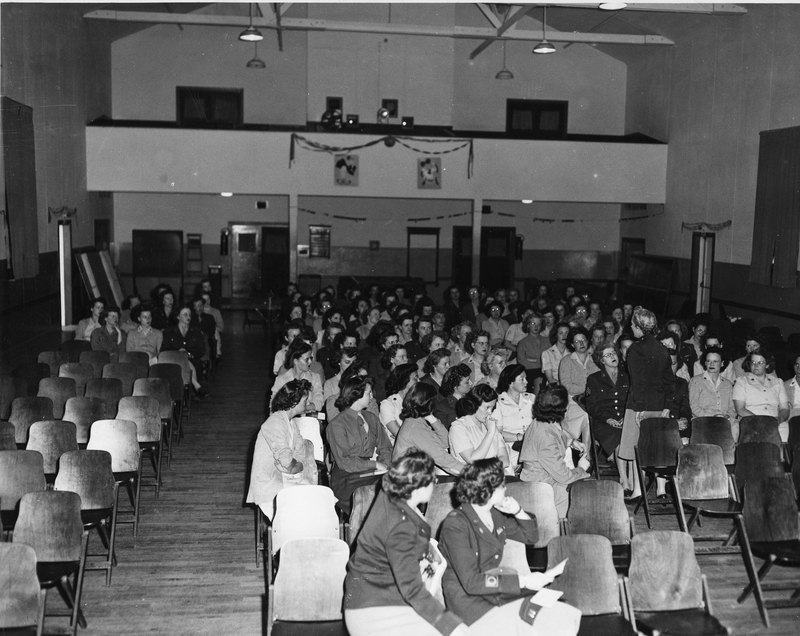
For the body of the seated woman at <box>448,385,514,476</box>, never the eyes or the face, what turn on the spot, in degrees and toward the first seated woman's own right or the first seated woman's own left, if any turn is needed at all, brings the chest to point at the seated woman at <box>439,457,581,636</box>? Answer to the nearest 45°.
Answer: approximately 45° to the first seated woman's own right

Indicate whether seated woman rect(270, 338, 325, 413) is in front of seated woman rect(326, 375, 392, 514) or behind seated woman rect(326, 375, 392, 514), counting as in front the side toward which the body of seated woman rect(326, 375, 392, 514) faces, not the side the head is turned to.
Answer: behind

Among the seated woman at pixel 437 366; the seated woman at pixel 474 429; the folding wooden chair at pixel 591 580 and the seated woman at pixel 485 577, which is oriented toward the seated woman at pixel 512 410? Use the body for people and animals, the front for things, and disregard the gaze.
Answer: the seated woman at pixel 437 366

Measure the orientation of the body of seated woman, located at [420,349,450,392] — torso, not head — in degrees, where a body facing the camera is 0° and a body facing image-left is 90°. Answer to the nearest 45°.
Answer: approximately 315°

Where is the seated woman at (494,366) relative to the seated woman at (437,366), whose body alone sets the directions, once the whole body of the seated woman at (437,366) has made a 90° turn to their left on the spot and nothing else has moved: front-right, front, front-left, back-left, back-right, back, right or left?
front

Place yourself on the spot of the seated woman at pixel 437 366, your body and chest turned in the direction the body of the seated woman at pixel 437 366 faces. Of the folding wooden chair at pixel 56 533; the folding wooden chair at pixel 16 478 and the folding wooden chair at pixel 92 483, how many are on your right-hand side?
3

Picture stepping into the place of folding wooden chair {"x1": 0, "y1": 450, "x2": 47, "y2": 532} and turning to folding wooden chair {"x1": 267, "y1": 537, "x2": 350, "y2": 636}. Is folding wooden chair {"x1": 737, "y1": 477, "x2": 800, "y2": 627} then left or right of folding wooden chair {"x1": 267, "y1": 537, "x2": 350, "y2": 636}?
left

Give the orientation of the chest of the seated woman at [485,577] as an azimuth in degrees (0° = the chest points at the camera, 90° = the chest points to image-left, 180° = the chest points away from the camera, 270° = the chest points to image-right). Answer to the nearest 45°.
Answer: approximately 315°
